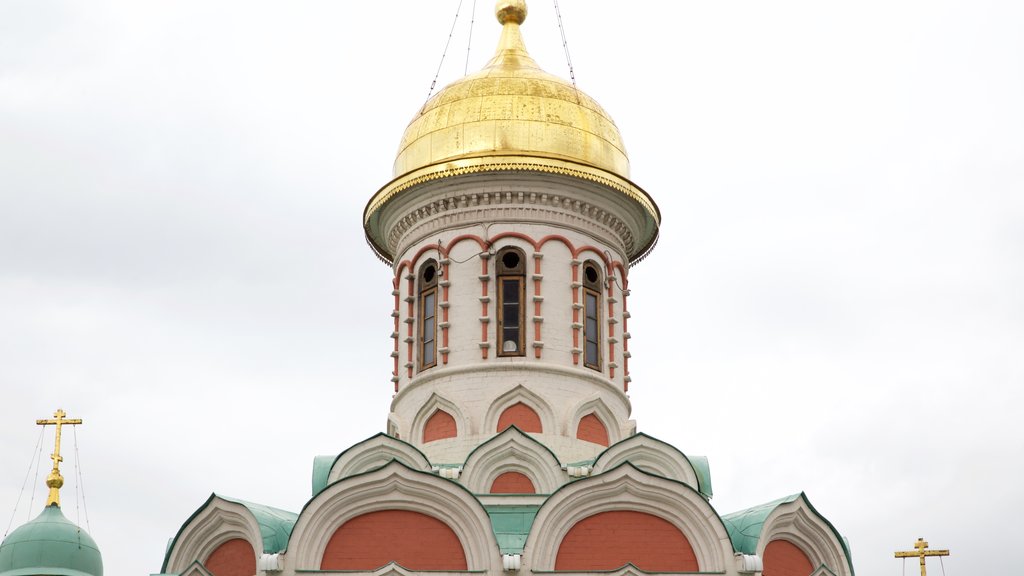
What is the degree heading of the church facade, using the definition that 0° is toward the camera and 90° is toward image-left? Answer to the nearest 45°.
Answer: approximately 0°
